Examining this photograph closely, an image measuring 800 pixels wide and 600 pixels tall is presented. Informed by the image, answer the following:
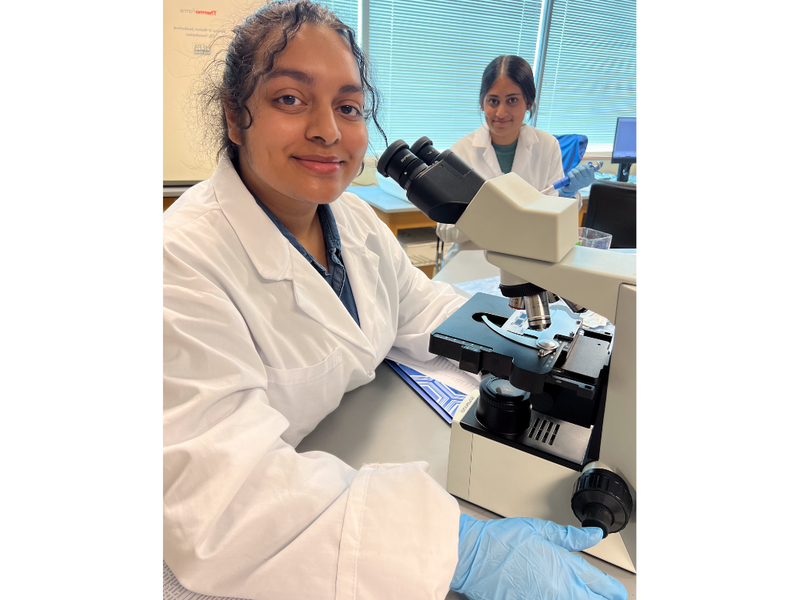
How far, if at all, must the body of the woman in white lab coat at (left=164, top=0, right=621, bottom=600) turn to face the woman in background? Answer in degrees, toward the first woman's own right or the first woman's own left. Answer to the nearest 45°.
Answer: approximately 135° to the first woman's own left

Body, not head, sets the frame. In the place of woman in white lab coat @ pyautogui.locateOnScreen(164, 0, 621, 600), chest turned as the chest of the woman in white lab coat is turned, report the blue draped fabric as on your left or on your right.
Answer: on your left

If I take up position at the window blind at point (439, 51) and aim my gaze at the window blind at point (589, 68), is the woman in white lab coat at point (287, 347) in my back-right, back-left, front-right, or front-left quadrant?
back-right

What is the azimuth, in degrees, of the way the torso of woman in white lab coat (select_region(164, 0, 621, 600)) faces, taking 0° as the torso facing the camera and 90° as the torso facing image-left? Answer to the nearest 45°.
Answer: approximately 315°

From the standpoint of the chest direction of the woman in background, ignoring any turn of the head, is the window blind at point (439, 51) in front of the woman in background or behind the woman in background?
behind

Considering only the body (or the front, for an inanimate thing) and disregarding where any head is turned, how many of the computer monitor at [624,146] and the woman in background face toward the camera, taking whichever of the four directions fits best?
2

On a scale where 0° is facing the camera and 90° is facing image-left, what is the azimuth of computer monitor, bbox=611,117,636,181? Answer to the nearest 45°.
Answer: approximately 0°
